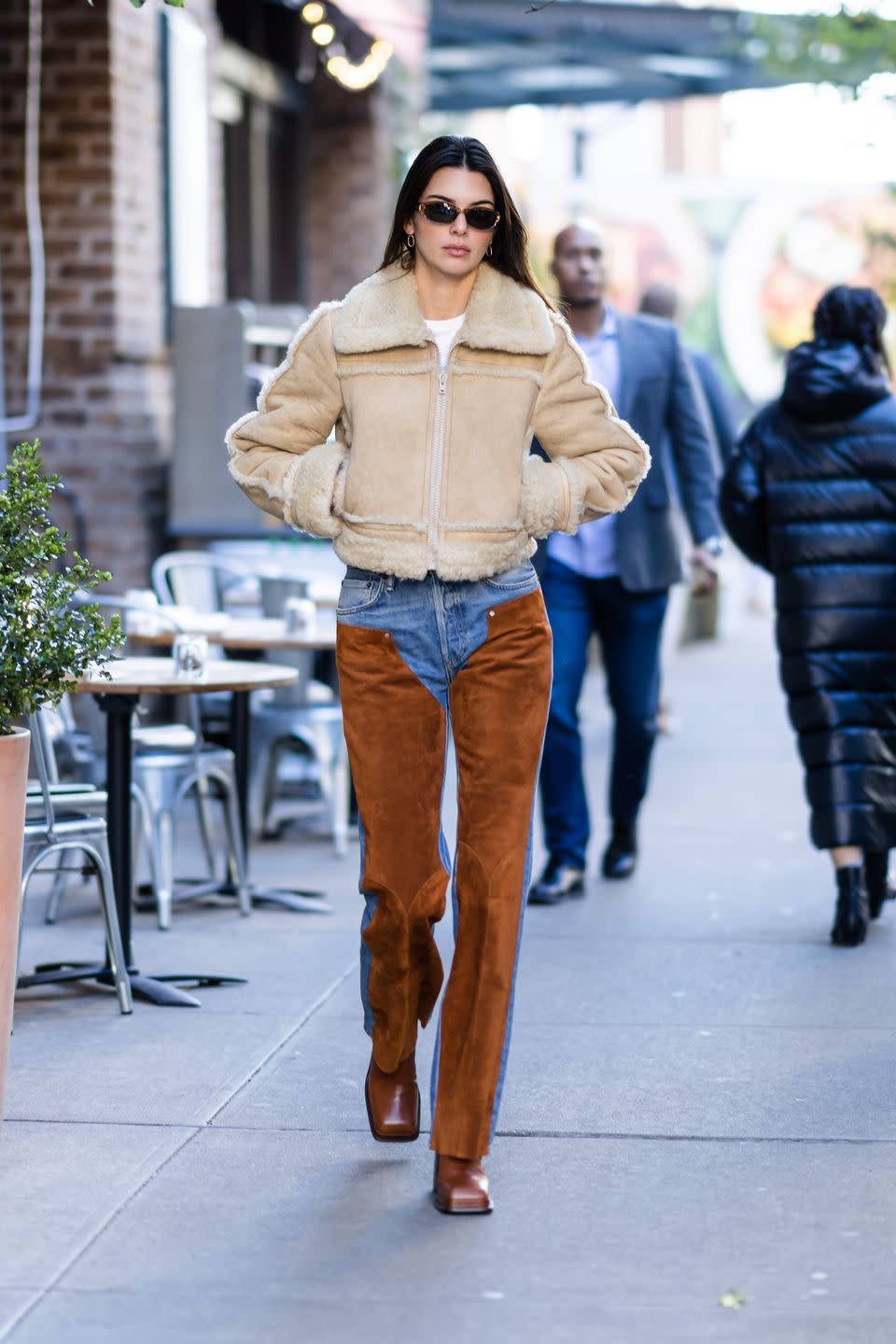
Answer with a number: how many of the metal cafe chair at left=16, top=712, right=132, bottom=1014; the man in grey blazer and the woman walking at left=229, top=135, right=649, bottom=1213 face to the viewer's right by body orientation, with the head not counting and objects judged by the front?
1

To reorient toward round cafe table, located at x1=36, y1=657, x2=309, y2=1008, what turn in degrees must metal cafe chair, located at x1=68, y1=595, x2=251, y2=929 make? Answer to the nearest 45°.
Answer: approximately 45° to its right

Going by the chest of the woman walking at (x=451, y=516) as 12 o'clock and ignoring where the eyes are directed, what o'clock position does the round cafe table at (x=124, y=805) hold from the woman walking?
The round cafe table is roughly at 5 o'clock from the woman walking.

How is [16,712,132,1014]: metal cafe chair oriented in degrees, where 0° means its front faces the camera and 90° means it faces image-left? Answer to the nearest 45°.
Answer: approximately 270°

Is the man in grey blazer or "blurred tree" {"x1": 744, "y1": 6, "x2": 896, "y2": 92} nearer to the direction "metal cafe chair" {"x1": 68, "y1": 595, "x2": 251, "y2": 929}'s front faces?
the man in grey blazer

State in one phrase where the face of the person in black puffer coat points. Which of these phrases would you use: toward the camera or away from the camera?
away from the camera

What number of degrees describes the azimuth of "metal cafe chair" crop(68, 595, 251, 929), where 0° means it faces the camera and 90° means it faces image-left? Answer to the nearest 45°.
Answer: approximately 315°

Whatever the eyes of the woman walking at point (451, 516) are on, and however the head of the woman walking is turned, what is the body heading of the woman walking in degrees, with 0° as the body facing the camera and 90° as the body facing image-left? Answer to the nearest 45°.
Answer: approximately 0°

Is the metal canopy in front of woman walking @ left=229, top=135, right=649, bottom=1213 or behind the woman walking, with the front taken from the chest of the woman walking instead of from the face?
behind

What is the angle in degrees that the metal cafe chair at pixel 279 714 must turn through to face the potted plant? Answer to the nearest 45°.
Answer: approximately 45° to its right
